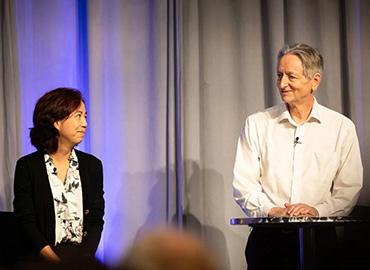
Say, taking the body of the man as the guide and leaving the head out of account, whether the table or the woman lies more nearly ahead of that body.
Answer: the table

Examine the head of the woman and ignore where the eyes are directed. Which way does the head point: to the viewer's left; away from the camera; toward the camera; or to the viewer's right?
to the viewer's right

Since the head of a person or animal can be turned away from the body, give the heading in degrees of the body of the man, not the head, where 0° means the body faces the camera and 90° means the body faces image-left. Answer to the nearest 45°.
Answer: approximately 0°

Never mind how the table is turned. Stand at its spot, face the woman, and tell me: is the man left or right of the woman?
right

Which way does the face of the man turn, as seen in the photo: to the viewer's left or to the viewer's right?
to the viewer's left

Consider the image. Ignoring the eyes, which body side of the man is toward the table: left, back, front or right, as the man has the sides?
front

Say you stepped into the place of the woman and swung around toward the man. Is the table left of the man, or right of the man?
right

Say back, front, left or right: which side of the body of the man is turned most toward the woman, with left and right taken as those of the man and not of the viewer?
right
